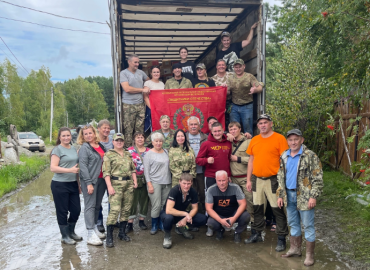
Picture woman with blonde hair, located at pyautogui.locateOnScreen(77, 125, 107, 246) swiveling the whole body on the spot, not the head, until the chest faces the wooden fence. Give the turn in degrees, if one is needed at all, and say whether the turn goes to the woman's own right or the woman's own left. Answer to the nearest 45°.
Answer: approximately 45° to the woman's own left

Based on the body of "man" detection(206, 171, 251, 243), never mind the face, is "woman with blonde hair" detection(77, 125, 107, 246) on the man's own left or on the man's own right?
on the man's own right

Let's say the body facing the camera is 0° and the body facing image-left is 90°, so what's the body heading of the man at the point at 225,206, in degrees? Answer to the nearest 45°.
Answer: approximately 0°

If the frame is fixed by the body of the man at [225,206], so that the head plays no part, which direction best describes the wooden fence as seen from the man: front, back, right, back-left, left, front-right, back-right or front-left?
back-left
